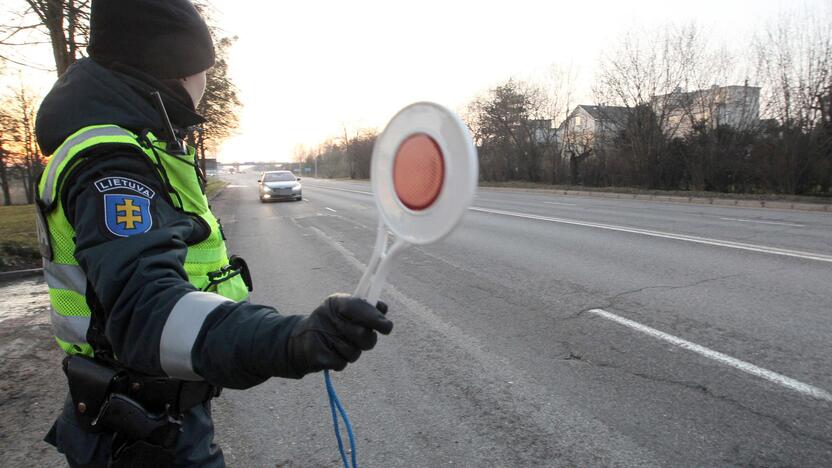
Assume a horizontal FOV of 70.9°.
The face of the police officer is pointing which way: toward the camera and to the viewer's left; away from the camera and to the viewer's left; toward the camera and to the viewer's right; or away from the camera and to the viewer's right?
away from the camera and to the viewer's right

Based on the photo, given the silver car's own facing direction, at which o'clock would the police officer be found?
The police officer is roughly at 12 o'clock from the silver car.

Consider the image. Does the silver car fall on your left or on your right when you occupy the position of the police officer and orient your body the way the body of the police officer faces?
on your left

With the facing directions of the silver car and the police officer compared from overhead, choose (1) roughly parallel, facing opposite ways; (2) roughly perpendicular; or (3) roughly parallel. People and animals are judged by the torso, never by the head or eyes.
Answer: roughly perpendicular

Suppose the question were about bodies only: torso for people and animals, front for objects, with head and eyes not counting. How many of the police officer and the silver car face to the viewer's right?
1

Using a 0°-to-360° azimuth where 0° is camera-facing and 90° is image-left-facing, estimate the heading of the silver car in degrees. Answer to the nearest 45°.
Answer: approximately 0°

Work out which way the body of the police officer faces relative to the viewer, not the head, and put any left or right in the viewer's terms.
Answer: facing to the right of the viewer
